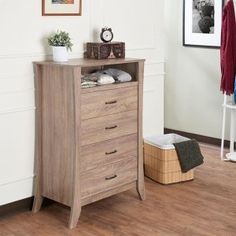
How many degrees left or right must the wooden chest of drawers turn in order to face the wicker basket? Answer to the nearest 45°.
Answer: approximately 90° to its left

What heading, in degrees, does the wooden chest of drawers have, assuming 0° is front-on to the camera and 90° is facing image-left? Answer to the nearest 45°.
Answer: approximately 315°

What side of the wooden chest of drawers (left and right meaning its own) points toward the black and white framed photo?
left
